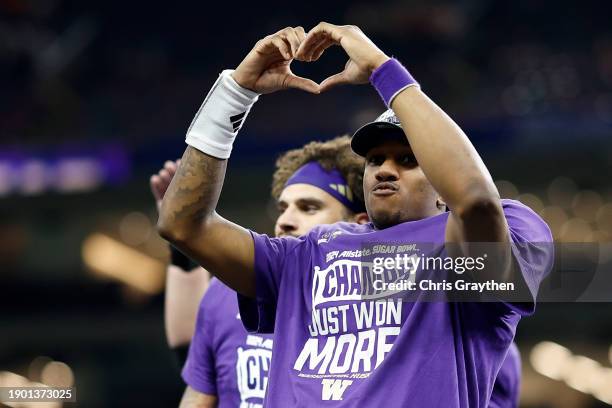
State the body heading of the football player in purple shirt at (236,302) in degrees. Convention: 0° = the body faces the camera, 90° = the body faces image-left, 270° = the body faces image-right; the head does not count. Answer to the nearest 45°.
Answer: approximately 45°

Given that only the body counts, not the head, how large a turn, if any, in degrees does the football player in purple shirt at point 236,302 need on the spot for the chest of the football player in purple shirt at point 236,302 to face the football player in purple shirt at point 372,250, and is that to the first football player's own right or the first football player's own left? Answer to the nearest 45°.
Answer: approximately 45° to the first football player's own left

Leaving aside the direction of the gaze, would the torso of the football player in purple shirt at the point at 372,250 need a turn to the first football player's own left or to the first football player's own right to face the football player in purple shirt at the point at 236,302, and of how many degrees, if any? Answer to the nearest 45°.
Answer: approximately 90° to the first football player's own right

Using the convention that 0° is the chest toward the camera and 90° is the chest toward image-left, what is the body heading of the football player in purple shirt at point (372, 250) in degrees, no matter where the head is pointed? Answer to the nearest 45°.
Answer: approximately 45°
